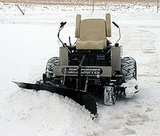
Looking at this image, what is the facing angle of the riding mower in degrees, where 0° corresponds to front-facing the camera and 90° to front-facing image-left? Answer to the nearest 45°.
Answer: approximately 0°
